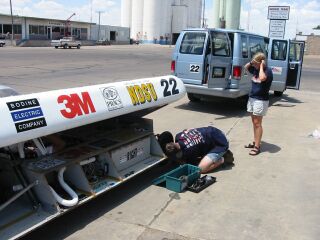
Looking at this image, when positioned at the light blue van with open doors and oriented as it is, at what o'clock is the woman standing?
The woman standing is roughly at 4 o'clock from the light blue van with open doors.

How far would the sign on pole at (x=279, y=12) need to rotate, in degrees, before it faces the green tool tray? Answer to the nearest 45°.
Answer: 0° — it already faces it

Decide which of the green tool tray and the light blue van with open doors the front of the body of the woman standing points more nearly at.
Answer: the green tool tray

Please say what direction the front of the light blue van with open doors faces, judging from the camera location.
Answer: facing away from the viewer and to the right of the viewer

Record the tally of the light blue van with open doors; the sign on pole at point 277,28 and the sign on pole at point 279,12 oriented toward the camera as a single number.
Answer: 2

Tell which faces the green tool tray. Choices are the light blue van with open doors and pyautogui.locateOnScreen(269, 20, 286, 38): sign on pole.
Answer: the sign on pole

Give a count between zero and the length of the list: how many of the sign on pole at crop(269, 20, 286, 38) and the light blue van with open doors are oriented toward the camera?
1

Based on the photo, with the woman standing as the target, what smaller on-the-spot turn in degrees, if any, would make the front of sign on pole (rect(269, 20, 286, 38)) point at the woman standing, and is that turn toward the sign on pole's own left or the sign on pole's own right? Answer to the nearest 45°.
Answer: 0° — it already faces them

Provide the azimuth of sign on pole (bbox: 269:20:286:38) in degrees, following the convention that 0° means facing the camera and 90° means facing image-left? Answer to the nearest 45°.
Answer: approximately 0°

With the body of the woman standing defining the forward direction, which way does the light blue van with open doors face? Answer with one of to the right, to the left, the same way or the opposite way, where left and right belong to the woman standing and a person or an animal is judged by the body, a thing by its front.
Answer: the opposite way
